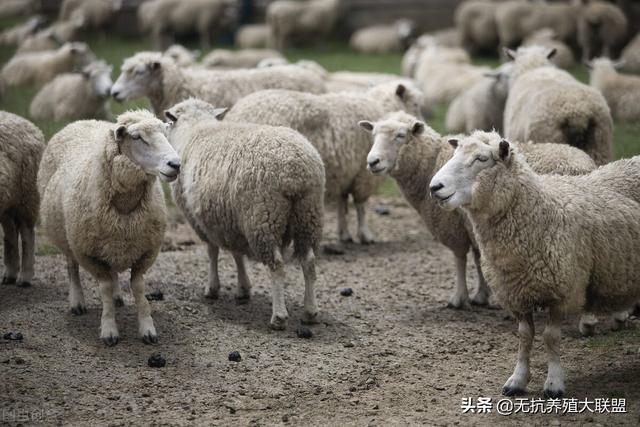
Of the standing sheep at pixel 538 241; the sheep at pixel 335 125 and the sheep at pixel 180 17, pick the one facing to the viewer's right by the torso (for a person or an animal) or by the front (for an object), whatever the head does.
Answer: the sheep at pixel 335 125

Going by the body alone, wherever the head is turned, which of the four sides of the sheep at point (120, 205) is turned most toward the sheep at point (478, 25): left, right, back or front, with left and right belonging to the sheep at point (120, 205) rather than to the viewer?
left

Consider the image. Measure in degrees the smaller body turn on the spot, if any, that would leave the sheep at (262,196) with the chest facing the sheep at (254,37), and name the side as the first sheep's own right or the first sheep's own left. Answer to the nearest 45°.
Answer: approximately 45° to the first sheep's own right

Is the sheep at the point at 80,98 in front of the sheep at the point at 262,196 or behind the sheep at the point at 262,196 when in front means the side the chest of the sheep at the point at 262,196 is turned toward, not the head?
in front

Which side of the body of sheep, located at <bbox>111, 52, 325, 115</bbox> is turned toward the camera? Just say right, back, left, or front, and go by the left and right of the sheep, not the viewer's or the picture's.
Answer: left

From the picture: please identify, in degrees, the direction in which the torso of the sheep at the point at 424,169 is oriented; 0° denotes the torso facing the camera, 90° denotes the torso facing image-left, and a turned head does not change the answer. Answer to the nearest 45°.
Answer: approximately 45°

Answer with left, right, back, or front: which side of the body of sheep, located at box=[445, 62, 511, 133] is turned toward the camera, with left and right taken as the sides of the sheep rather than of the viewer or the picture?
right

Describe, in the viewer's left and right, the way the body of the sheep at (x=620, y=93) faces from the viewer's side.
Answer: facing to the left of the viewer

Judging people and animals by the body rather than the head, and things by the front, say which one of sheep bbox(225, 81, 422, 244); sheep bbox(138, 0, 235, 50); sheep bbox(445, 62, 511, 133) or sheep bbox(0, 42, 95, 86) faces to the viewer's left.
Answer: sheep bbox(138, 0, 235, 50)

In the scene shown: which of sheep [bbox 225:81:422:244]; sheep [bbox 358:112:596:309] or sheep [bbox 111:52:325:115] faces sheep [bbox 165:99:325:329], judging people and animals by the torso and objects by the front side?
sheep [bbox 358:112:596:309]

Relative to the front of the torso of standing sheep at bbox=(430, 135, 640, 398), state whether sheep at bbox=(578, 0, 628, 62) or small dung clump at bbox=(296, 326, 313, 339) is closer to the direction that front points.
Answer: the small dung clump
